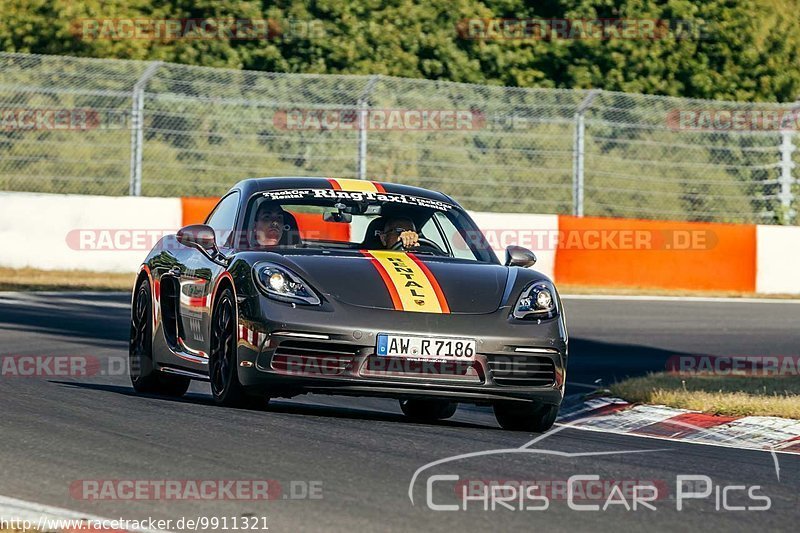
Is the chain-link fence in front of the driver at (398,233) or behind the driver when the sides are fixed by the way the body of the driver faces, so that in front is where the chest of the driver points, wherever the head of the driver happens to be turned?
behind

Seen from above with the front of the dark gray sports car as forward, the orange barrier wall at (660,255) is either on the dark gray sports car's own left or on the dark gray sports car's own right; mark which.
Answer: on the dark gray sports car's own left

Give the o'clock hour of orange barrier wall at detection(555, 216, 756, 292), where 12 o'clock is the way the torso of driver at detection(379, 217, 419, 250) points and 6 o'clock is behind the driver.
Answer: The orange barrier wall is roughly at 8 o'clock from the driver.

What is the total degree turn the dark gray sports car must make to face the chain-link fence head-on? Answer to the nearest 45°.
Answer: approximately 135° to its left
